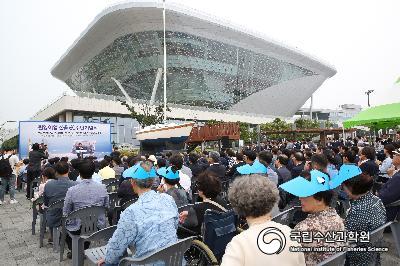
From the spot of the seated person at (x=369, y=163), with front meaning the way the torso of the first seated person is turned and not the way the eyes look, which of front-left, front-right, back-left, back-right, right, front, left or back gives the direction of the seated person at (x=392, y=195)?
back-left

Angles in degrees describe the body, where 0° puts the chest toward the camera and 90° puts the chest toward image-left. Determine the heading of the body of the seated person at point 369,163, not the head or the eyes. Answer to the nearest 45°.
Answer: approximately 135°

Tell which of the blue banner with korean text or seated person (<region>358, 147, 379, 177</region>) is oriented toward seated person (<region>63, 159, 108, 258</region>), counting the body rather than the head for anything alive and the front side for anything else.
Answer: the blue banner with korean text

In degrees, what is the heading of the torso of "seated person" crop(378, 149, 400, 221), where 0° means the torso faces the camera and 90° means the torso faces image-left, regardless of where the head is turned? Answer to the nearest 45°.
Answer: approximately 90°

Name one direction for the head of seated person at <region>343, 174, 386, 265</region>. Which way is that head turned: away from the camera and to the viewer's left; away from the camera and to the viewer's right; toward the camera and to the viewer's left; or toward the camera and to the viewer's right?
away from the camera and to the viewer's left

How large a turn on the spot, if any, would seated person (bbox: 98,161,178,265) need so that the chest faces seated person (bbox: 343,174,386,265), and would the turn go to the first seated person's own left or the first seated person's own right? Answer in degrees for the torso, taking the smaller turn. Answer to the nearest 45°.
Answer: approximately 135° to the first seated person's own right

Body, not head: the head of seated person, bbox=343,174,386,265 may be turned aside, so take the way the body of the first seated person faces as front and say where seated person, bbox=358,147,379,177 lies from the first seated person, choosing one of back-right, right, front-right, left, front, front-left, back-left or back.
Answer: front-right

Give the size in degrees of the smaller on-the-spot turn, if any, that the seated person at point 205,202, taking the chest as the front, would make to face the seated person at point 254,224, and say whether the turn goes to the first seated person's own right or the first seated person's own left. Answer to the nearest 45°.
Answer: approximately 135° to the first seated person's own left

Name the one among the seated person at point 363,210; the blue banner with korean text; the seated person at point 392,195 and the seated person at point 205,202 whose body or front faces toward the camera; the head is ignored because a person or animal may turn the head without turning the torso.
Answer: the blue banner with korean text

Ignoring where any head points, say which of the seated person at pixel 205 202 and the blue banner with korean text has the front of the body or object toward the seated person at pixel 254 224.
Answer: the blue banner with korean text

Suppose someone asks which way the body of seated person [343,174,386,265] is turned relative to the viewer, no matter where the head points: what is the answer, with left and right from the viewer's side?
facing away from the viewer and to the left of the viewer

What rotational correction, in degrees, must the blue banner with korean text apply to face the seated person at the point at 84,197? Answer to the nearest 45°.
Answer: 0° — it already faces them

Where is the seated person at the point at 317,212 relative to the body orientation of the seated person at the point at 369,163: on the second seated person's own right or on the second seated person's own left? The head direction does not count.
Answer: on the second seated person's own left

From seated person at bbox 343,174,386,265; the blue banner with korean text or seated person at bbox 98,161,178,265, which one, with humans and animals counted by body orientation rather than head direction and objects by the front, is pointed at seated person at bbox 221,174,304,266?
the blue banner with korean text
